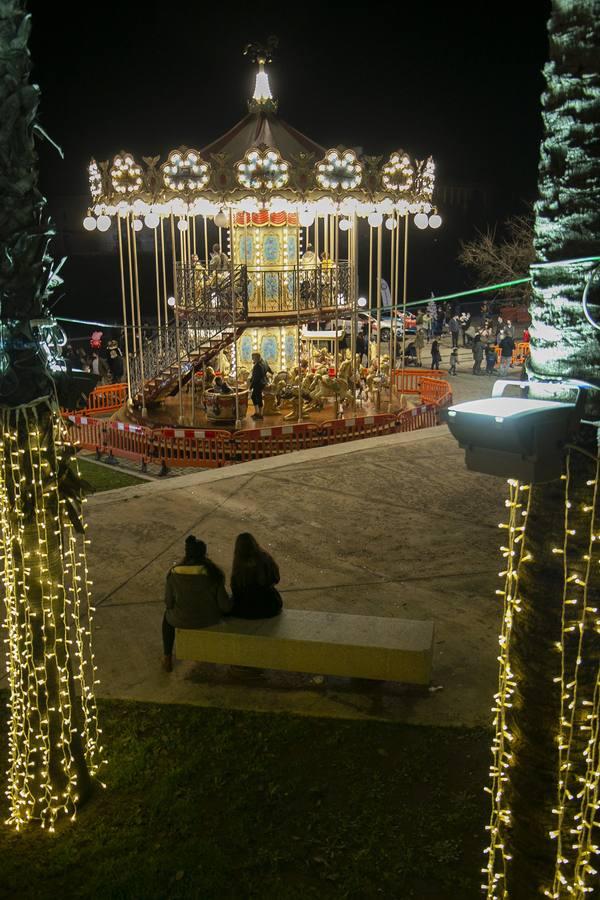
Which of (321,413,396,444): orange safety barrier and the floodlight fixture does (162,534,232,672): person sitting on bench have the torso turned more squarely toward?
the orange safety barrier

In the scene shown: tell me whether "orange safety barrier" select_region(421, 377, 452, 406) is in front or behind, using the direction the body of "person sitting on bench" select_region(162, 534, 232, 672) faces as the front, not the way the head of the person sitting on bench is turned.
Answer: in front

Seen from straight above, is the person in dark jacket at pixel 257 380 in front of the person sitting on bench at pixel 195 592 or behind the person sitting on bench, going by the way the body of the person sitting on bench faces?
in front

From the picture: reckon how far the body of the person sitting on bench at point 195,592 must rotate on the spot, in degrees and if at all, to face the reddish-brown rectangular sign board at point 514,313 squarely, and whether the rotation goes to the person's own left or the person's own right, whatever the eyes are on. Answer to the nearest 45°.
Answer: approximately 45° to the person's own right

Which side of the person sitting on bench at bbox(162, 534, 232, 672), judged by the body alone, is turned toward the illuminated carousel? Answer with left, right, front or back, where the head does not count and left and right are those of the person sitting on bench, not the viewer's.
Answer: front

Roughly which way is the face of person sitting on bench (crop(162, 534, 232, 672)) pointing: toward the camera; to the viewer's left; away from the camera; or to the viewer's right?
away from the camera

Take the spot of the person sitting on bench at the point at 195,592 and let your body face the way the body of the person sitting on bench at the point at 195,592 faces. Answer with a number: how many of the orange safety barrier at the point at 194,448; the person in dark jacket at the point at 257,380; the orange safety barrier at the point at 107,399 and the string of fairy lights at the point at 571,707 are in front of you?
3

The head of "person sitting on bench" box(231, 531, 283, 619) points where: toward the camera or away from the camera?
away from the camera

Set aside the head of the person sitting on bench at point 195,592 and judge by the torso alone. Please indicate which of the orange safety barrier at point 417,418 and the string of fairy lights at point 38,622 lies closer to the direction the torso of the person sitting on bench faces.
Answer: the orange safety barrier

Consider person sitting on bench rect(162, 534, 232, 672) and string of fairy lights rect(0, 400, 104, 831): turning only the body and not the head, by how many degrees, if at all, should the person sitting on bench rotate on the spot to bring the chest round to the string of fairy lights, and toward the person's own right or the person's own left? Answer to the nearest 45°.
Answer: approximately 135° to the person's own left

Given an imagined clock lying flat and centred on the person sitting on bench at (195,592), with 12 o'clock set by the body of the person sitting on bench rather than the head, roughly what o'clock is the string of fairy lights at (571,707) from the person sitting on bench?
The string of fairy lights is roughly at 5 o'clock from the person sitting on bench.

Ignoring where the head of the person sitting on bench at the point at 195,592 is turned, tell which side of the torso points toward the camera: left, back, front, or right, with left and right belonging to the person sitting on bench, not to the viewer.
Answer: back
